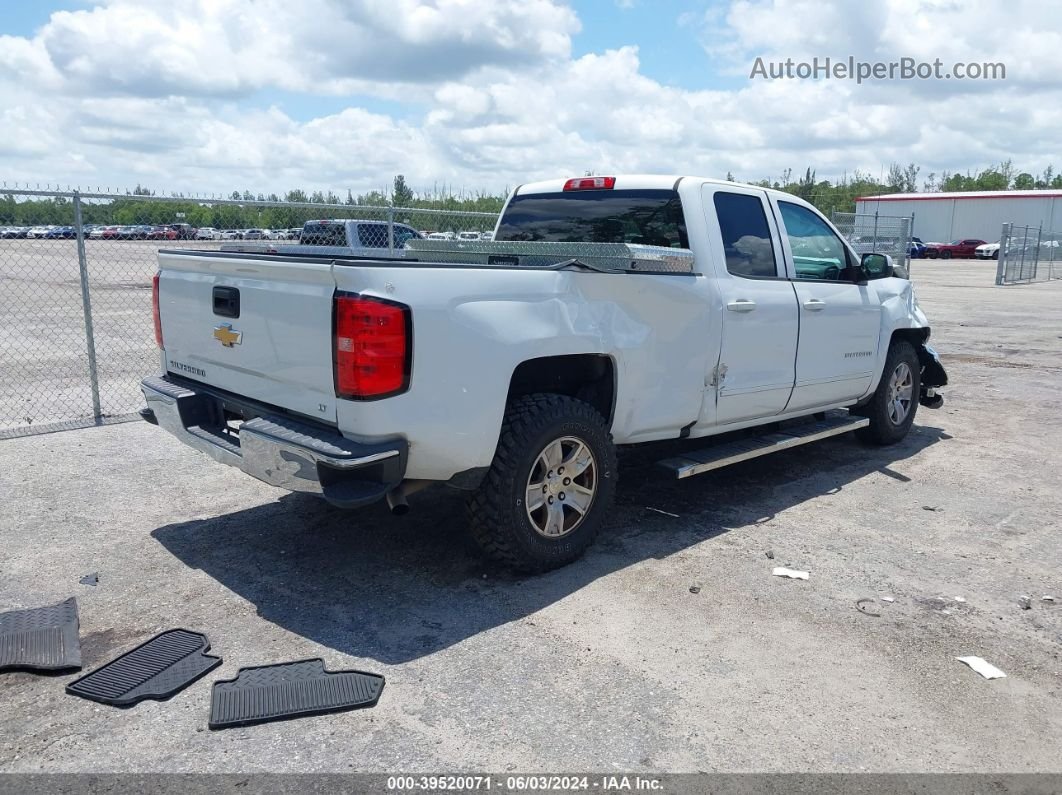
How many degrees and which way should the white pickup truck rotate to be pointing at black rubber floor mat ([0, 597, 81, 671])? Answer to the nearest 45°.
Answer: approximately 180°

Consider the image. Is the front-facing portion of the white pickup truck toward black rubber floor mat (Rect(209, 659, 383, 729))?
no

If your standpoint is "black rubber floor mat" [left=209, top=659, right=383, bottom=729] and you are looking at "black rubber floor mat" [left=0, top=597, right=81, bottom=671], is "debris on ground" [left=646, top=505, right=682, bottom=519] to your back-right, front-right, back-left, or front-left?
back-right

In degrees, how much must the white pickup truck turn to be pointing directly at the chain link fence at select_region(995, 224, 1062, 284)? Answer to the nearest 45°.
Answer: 0° — it already faces it

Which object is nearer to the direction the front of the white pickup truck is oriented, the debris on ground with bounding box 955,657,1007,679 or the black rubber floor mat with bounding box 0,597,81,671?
the debris on ground

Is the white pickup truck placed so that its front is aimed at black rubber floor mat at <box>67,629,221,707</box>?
no

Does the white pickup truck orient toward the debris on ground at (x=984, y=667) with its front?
no

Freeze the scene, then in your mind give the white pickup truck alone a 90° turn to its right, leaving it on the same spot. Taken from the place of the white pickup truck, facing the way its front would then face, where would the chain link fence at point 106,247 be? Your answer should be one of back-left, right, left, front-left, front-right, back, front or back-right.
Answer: back

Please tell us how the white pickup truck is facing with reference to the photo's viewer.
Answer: facing away from the viewer and to the right of the viewer
